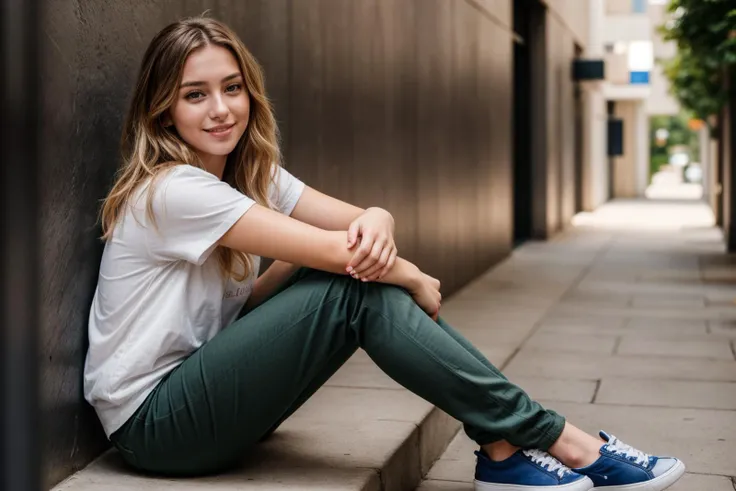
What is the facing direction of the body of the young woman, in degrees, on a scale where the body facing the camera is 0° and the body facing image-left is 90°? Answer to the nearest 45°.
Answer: approximately 270°

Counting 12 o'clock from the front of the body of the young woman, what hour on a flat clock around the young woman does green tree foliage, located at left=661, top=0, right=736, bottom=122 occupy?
The green tree foliage is roughly at 10 o'clock from the young woman.

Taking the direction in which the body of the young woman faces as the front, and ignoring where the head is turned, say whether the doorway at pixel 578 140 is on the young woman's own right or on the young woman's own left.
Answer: on the young woman's own left

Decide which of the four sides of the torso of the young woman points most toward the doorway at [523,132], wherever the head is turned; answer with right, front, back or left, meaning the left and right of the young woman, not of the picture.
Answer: left

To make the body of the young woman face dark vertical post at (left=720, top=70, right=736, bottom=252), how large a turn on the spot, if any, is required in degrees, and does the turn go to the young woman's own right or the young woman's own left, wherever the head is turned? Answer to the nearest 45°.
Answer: approximately 45° to the young woman's own left
